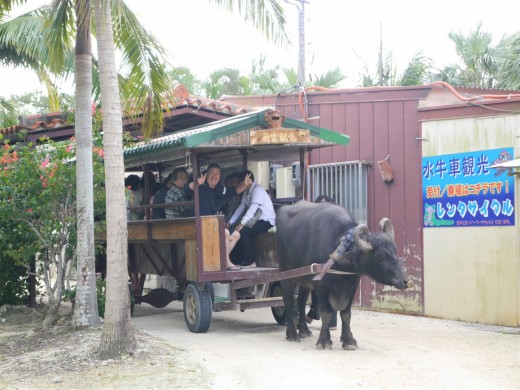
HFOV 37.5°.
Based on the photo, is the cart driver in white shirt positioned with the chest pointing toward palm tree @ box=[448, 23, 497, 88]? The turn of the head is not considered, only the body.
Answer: no

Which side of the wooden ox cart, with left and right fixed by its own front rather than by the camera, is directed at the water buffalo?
front

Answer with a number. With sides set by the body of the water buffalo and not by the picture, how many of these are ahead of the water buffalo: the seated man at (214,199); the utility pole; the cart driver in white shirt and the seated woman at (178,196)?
0

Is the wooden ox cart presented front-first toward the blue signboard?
no

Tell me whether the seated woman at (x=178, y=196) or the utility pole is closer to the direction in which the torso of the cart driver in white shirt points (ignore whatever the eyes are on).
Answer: the seated woman

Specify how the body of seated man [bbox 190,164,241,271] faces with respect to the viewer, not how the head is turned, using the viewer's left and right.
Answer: facing the viewer and to the right of the viewer

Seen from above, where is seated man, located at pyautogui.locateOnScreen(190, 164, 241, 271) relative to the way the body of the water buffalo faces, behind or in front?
behind

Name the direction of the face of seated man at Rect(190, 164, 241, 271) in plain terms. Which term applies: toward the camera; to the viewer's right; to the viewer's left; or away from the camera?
toward the camera

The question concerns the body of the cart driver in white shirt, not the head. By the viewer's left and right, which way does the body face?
facing to the left of the viewer

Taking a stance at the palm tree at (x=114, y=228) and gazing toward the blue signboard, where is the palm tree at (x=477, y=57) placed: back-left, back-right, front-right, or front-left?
front-left

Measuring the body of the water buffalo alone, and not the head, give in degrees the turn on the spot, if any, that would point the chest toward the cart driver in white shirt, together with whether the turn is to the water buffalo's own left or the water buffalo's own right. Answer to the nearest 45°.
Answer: approximately 180°

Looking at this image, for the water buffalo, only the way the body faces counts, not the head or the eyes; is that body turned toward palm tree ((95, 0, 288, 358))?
no

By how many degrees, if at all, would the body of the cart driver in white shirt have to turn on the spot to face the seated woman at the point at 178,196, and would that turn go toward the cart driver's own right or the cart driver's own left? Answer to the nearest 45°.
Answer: approximately 45° to the cart driver's own right
